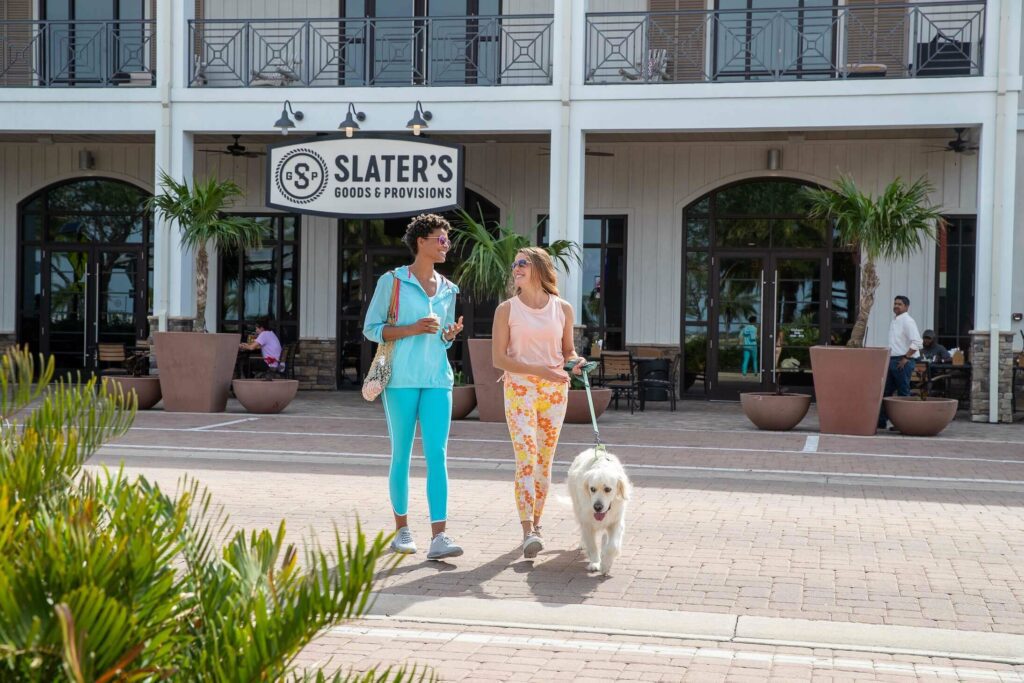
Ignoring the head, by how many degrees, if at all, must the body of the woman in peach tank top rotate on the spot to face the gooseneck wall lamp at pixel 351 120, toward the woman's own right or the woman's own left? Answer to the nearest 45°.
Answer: approximately 180°

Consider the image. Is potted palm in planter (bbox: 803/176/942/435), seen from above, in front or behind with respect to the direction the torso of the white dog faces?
behind

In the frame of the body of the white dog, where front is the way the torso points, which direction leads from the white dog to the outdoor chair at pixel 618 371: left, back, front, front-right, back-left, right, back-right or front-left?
back

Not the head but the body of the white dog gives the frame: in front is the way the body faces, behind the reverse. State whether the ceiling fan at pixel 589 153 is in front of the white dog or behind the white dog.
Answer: behind

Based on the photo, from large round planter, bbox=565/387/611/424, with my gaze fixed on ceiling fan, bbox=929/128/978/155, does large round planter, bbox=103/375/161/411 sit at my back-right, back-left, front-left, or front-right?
back-left

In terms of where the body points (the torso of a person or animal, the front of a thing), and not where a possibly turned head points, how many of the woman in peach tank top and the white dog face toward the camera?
2

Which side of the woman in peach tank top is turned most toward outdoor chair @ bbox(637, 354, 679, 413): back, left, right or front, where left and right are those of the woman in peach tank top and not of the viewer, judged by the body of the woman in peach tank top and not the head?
back

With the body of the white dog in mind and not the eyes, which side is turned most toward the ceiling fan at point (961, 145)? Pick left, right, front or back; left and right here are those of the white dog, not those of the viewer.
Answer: back

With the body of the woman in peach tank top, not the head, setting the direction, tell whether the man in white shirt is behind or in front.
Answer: behind

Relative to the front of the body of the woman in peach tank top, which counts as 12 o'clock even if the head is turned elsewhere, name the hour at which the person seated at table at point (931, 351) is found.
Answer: The person seated at table is roughly at 7 o'clock from the woman in peach tank top.

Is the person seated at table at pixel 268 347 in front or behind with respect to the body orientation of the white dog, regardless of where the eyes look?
behind
